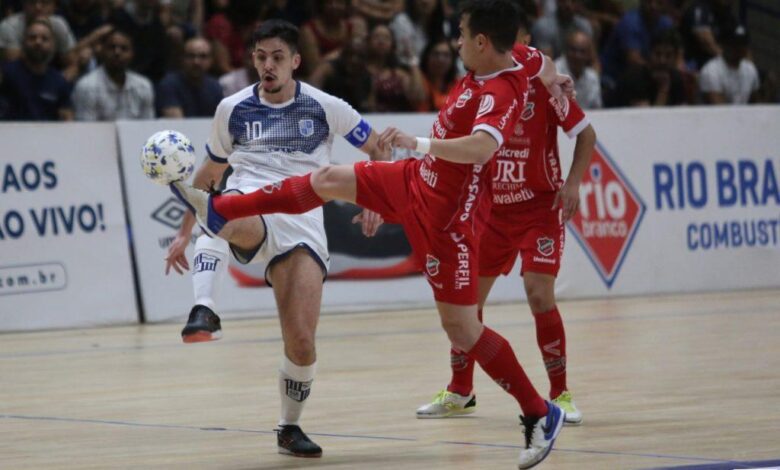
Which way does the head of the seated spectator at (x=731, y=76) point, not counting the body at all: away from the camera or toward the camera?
toward the camera

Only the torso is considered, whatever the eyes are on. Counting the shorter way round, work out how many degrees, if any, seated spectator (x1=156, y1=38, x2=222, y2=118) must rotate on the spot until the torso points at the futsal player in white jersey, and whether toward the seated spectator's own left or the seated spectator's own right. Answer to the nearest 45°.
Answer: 0° — they already face them

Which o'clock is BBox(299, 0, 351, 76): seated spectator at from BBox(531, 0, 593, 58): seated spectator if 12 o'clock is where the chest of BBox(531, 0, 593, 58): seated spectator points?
BBox(299, 0, 351, 76): seated spectator is roughly at 2 o'clock from BBox(531, 0, 593, 58): seated spectator.

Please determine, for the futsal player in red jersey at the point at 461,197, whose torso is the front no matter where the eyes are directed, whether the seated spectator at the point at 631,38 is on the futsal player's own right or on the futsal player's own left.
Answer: on the futsal player's own right

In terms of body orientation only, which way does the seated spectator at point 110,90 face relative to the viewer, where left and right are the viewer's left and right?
facing the viewer

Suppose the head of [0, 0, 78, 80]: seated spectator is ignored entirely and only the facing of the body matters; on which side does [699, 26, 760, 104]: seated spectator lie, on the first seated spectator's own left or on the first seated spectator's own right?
on the first seated spectator's own left

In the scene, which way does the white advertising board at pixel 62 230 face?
toward the camera

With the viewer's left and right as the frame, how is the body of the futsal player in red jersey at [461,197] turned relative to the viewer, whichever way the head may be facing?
facing to the left of the viewer

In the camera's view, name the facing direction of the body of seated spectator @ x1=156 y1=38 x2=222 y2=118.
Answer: toward the camera

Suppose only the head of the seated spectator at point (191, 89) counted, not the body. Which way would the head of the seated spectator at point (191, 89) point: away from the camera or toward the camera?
toward the camera

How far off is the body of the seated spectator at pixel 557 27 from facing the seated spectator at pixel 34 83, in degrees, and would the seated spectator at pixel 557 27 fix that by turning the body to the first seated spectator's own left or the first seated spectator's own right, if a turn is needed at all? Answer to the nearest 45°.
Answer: approximately 45° to the first seated spectator's own right

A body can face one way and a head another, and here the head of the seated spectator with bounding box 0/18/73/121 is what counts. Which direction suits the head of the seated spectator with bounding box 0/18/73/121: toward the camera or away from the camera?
toward the camera

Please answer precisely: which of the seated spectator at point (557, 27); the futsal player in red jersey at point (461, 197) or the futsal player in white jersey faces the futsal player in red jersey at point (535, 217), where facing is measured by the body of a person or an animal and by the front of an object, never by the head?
the seated spectator
